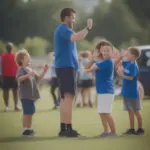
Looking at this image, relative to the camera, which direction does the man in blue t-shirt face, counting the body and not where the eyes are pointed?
to the viewer's right

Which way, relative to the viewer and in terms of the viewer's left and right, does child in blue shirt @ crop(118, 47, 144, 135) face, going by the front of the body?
facing to the left of the viewer

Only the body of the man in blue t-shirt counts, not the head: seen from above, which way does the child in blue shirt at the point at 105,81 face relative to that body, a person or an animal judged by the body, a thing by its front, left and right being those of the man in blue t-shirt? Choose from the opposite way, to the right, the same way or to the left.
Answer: the opposite way

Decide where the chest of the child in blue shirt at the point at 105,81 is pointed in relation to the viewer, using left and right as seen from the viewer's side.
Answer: facing to the left of the viewer
